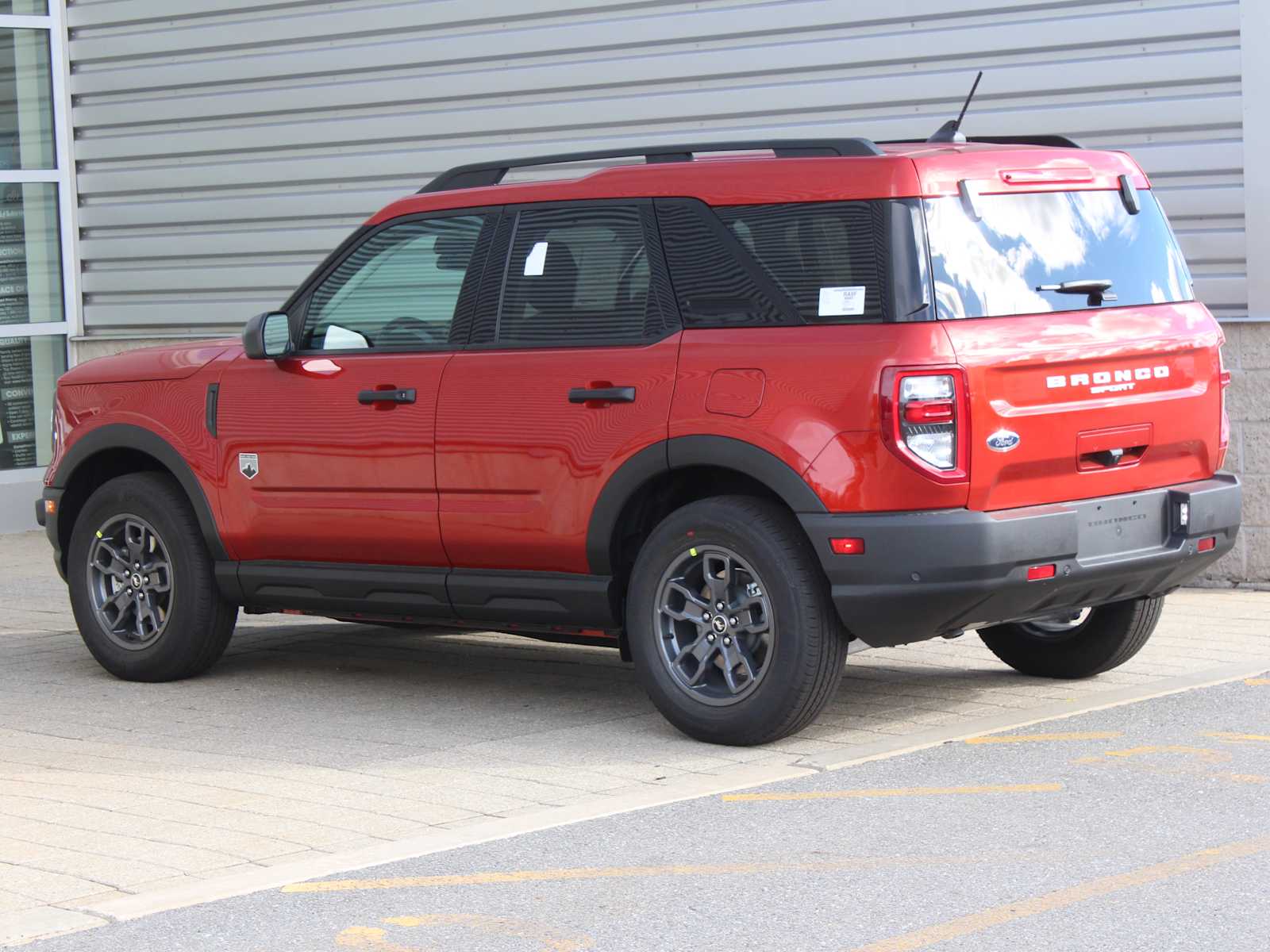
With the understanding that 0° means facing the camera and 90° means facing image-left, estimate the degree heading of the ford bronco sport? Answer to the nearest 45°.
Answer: approximately 135°
